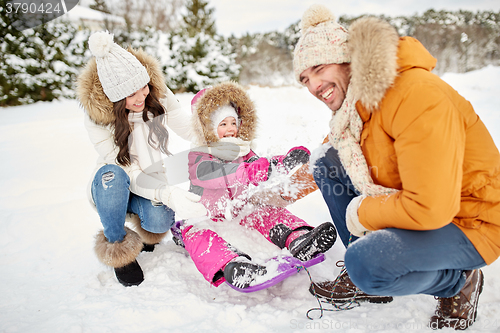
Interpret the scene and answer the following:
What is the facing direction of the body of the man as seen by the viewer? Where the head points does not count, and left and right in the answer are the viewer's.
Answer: facing to the left of the viewer

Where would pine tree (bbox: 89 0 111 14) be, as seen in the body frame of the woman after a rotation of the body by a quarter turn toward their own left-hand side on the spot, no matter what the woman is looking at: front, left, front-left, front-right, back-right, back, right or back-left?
front-left

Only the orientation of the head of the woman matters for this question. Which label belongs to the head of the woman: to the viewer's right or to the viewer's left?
to the viewer's right

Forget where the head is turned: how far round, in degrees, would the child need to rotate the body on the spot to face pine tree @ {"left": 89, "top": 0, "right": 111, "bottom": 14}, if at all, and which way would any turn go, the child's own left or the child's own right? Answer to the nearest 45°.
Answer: approximately 180°

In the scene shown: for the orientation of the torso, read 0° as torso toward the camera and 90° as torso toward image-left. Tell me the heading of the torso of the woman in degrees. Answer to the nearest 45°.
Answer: approximately 315°

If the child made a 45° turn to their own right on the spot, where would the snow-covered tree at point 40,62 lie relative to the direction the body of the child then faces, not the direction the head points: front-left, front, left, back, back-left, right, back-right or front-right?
back-right

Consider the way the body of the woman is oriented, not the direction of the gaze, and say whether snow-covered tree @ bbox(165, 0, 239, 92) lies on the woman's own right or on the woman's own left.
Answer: on the woman's own left

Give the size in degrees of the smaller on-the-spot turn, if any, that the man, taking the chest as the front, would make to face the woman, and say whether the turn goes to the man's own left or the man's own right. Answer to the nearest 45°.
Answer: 0° — they already face them
